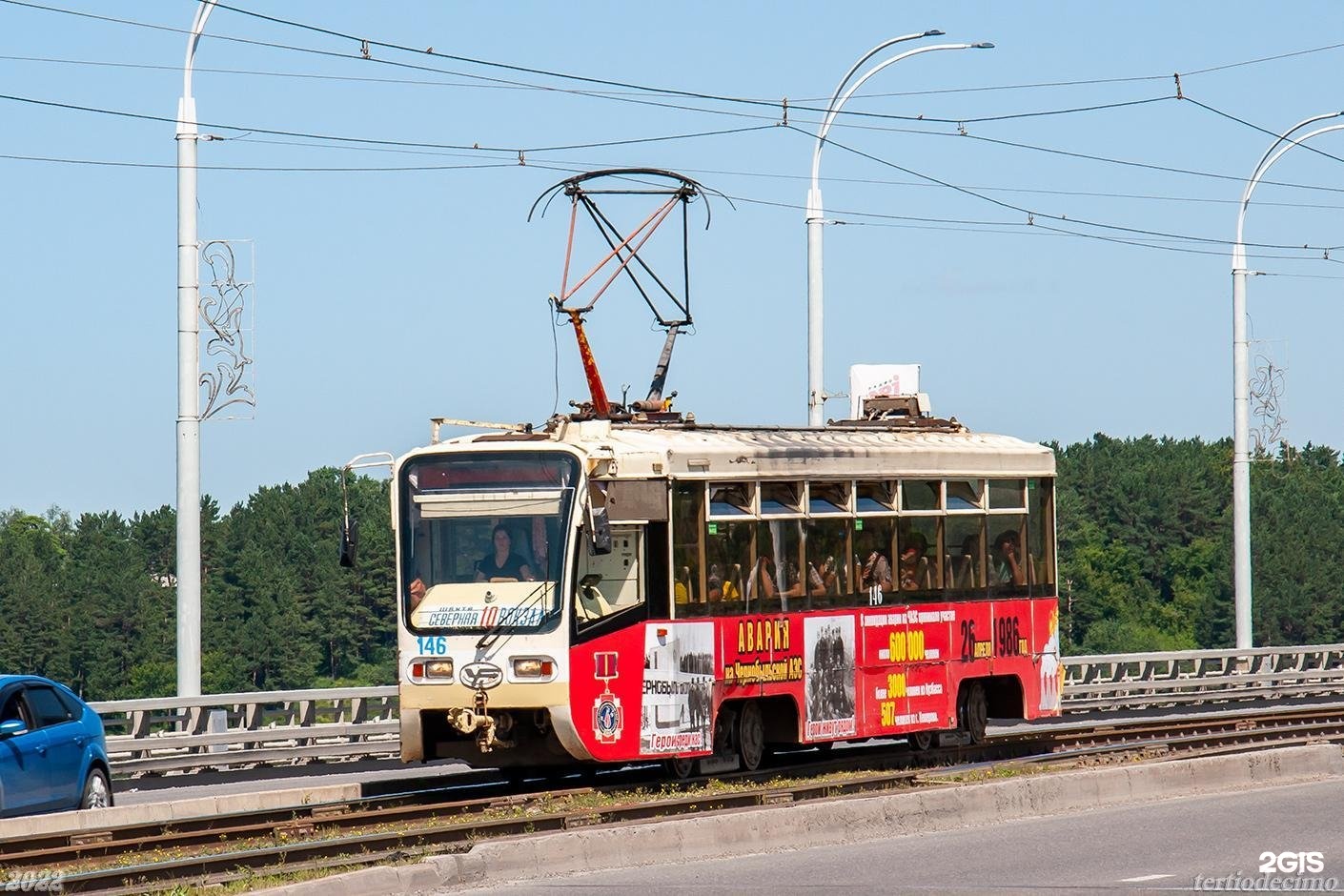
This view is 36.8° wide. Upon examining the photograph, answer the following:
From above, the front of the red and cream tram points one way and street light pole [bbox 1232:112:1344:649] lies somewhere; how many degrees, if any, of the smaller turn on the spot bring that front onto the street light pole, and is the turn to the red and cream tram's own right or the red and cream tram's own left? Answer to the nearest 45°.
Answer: approximately 180°

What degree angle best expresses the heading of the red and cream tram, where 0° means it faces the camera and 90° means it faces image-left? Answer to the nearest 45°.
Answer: approximately 45°

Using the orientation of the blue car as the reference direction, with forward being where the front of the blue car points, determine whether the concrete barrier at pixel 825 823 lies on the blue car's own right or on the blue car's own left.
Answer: on the blue car's own left

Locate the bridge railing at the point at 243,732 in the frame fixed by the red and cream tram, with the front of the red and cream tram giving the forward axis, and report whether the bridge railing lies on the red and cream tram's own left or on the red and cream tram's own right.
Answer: on the red and cream tram's own right

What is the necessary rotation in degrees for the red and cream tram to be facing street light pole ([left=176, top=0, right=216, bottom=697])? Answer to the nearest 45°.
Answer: approximately 90° to its right
